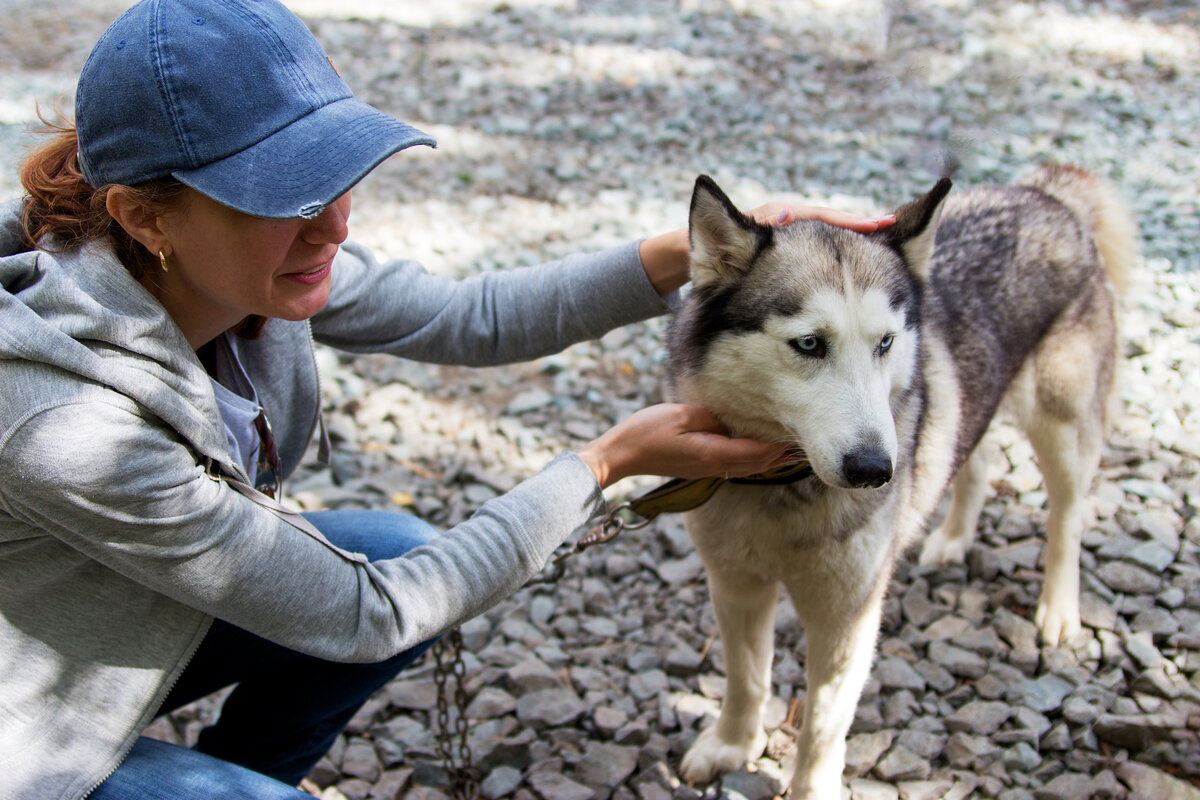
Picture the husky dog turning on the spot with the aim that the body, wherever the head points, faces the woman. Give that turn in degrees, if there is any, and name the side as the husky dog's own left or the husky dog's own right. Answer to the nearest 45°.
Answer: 0° — it already faces them

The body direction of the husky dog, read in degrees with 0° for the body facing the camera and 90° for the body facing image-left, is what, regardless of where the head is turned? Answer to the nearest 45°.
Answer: approximately 45°

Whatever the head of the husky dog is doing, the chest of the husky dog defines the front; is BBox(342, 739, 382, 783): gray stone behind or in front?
in front

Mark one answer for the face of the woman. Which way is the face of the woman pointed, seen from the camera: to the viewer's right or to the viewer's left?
to the viewer's right

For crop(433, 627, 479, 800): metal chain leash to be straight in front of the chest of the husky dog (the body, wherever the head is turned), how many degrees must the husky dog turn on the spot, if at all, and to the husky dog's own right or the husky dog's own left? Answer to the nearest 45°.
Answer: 0° — it already faces it
